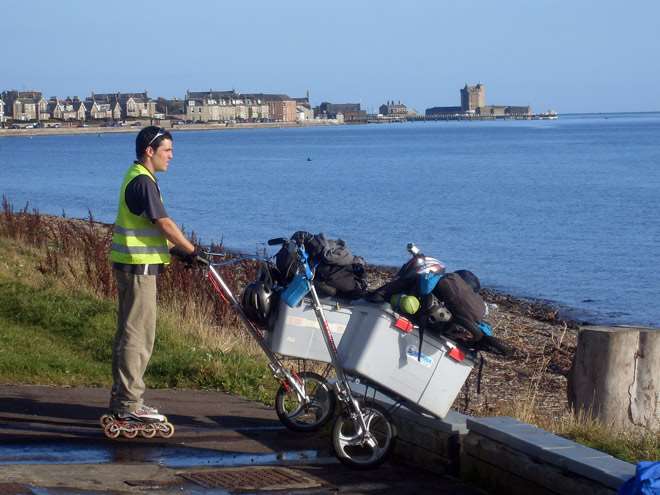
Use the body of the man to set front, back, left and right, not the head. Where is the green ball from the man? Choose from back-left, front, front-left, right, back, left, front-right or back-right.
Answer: front-right

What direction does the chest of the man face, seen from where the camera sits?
to the viewer's right

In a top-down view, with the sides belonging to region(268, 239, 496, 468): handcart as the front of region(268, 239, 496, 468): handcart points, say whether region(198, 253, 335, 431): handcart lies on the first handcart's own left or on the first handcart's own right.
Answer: on the first handcart's own left

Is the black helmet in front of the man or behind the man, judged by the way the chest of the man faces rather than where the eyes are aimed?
in front

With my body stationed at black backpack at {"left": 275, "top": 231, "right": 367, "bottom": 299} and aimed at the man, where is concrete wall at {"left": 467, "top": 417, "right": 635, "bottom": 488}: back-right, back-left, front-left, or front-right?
back-left

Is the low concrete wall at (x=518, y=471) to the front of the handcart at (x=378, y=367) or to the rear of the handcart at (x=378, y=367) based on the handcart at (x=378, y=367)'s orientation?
to the front

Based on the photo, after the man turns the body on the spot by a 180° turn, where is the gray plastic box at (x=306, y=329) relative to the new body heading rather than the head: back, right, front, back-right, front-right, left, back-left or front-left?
back-left

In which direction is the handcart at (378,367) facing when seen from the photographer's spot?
facing to the right of the viewer

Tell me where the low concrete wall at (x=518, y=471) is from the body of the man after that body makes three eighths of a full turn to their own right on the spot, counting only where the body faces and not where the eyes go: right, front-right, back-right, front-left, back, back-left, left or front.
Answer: left

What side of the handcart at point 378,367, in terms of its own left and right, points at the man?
back

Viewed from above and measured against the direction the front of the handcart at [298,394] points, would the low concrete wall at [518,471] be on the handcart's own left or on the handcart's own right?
on the handcart's own right

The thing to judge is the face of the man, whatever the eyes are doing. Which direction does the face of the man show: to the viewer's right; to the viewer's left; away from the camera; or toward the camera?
to the viewer's right

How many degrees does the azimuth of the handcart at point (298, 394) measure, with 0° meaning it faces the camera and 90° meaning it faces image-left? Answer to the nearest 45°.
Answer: approximately 270°
